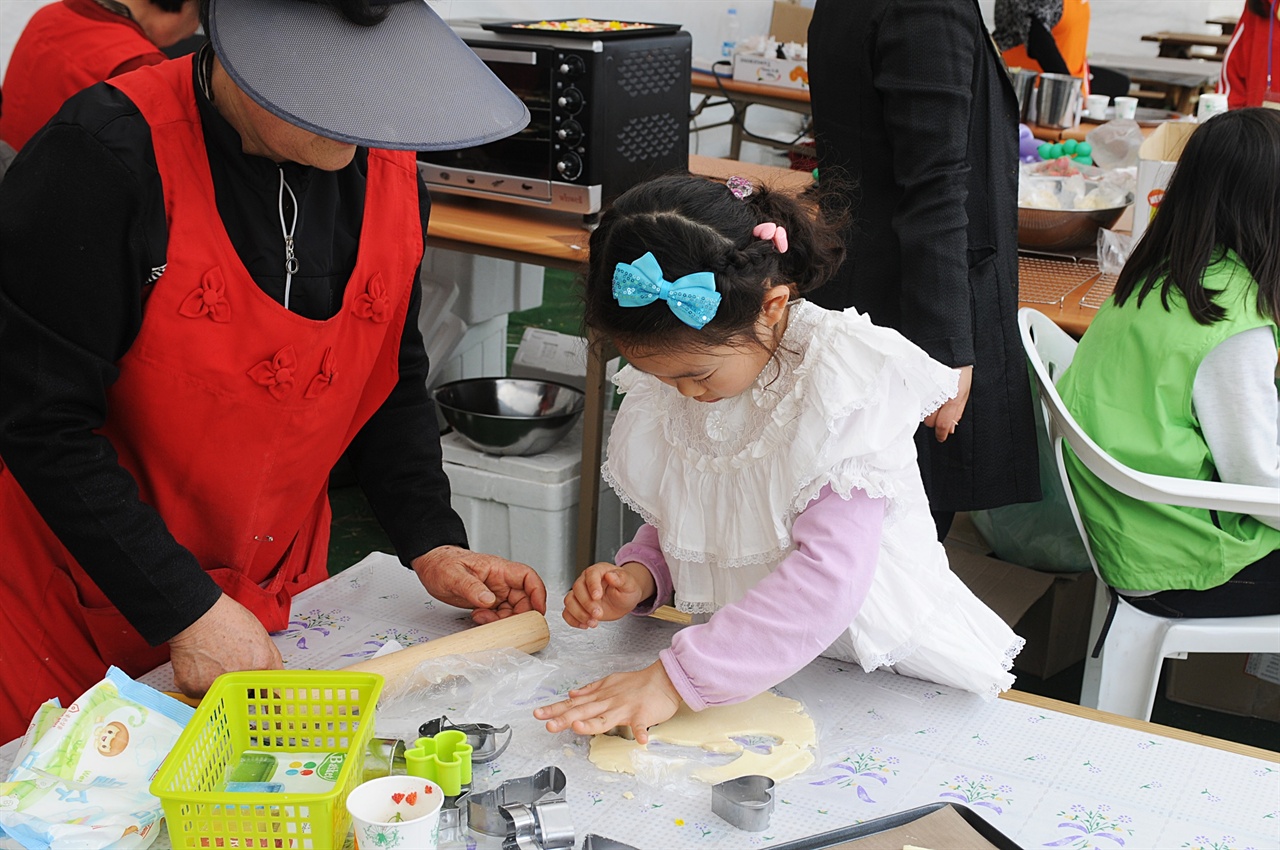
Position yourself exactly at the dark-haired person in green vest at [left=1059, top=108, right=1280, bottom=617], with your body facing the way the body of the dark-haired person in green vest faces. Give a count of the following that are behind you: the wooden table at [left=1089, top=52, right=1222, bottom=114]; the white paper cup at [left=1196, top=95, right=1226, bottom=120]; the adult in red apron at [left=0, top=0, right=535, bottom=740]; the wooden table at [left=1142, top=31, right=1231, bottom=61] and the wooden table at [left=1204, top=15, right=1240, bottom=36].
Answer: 1

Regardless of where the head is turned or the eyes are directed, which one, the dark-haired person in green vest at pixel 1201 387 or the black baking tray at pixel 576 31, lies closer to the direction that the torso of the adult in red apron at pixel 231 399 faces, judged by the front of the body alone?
the dark-haired person in green vest

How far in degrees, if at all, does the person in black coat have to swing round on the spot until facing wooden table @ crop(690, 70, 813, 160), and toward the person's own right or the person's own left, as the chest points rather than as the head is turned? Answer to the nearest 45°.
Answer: approximately 90° to the person's own left

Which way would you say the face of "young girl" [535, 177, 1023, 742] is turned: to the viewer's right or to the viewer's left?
to the viewer's left

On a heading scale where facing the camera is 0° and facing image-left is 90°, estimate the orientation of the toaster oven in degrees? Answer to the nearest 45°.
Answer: approximately 45°

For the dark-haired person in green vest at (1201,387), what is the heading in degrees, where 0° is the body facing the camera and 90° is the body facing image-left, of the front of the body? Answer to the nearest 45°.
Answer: approximately 225°

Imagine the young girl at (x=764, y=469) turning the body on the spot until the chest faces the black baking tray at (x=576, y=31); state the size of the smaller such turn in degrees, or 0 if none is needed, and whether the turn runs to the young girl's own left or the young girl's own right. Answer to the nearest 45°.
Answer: approximately 135° to the young girl's own right

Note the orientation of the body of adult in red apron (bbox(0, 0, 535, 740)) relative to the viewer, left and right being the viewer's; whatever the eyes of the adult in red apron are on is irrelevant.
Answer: facing the viewer and to the right of the viewer

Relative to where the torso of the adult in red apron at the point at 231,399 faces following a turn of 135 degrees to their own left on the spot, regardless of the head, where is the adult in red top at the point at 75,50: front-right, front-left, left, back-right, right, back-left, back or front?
front

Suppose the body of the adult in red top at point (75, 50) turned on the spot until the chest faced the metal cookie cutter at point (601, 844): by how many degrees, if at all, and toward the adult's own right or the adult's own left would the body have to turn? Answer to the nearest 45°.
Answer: approximately 90° to the adult's own right

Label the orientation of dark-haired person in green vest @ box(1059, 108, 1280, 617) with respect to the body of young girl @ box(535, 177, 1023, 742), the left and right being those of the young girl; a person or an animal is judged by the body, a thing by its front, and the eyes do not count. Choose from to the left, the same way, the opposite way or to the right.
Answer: the opposite way
